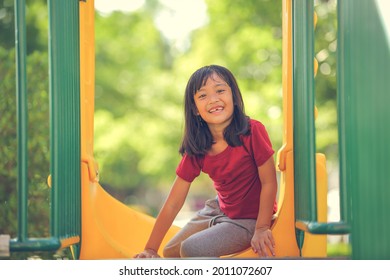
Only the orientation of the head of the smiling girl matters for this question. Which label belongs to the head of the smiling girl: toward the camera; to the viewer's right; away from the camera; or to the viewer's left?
toward the camera

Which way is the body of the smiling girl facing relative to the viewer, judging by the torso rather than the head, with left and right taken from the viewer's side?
facing the viewer and to the left of the viewer
